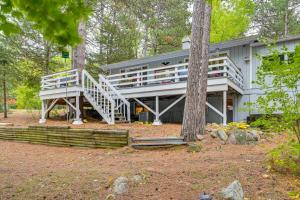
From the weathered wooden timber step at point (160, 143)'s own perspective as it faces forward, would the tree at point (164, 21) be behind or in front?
behind

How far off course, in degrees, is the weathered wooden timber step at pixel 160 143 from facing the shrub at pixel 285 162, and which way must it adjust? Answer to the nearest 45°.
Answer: approximately 45° to its left

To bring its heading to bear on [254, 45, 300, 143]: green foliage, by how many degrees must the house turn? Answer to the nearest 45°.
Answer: approximately 45° to its left

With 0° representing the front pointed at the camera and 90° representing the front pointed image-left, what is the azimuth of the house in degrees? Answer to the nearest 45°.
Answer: approximately 45°

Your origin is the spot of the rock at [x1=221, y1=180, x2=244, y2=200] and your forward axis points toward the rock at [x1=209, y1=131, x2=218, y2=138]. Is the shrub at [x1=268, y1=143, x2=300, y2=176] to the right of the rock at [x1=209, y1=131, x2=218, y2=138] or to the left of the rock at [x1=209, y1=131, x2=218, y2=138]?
right

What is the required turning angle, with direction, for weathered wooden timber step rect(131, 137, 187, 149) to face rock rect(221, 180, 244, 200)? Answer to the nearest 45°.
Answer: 0° — it already faces it

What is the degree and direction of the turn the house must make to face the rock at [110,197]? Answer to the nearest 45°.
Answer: approximately 45° to its left

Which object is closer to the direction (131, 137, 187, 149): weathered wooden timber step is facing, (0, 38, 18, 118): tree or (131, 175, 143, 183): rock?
the rock

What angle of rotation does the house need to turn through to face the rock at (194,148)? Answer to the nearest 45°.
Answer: approximately 45° to its left

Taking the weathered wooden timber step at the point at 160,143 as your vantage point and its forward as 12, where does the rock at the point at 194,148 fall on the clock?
The rock is roughly at 10 o'clock from the weathered wooden timber step.
